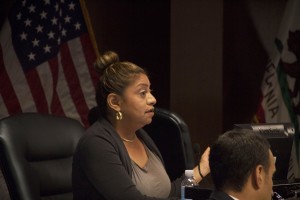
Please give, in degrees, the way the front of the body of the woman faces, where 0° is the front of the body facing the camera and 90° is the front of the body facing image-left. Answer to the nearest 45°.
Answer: approximately 315°

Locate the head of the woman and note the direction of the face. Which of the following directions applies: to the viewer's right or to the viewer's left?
to the viewer's right

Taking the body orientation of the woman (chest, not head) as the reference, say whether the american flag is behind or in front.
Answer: behind
